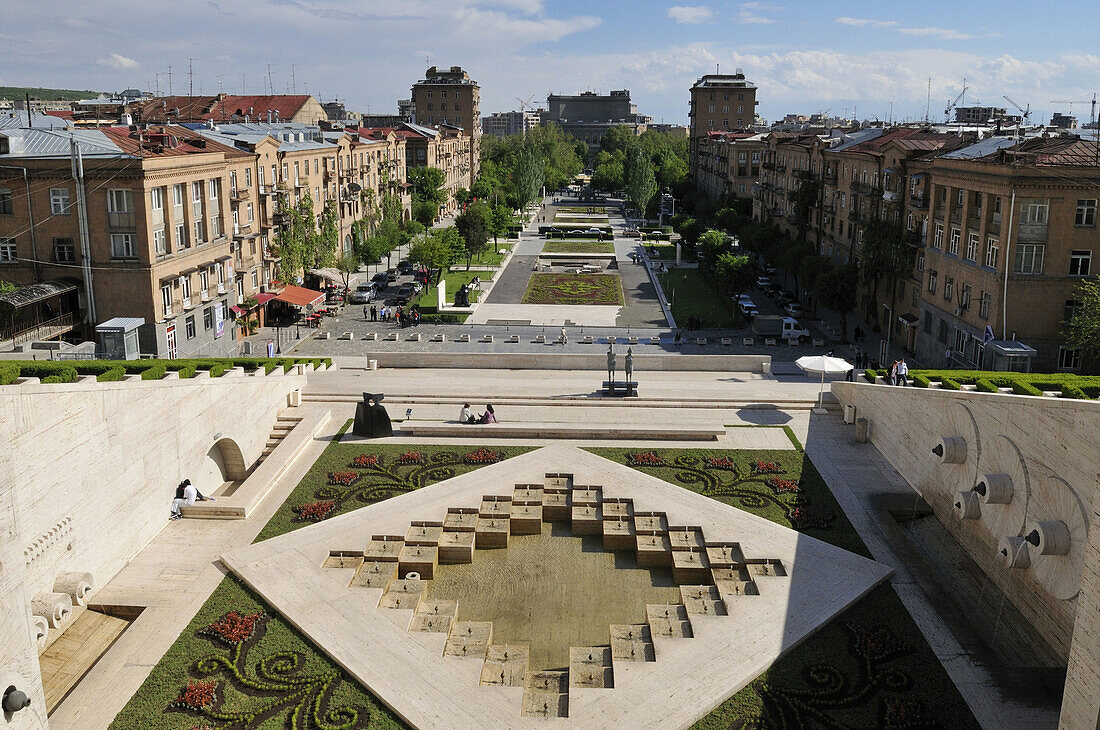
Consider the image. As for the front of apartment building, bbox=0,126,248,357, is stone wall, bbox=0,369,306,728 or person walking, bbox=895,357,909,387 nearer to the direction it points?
the person walking

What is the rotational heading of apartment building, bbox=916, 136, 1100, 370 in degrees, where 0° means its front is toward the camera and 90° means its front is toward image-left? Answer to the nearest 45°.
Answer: approximately 45°

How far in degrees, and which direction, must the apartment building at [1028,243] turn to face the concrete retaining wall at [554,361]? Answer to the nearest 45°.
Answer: approximately 45° to its right

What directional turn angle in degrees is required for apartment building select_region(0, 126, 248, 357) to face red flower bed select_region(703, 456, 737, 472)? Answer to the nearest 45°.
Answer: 0° — it already faces it

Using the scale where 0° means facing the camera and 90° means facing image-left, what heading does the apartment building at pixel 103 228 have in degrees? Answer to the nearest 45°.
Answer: approximately 315°

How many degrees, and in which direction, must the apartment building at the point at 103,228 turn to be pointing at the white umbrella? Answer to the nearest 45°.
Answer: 0° — it already faces it

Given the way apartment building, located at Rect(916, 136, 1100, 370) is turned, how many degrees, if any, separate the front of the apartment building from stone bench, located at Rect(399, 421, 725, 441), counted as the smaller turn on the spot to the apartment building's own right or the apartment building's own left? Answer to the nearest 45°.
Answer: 0° — it already faces it
